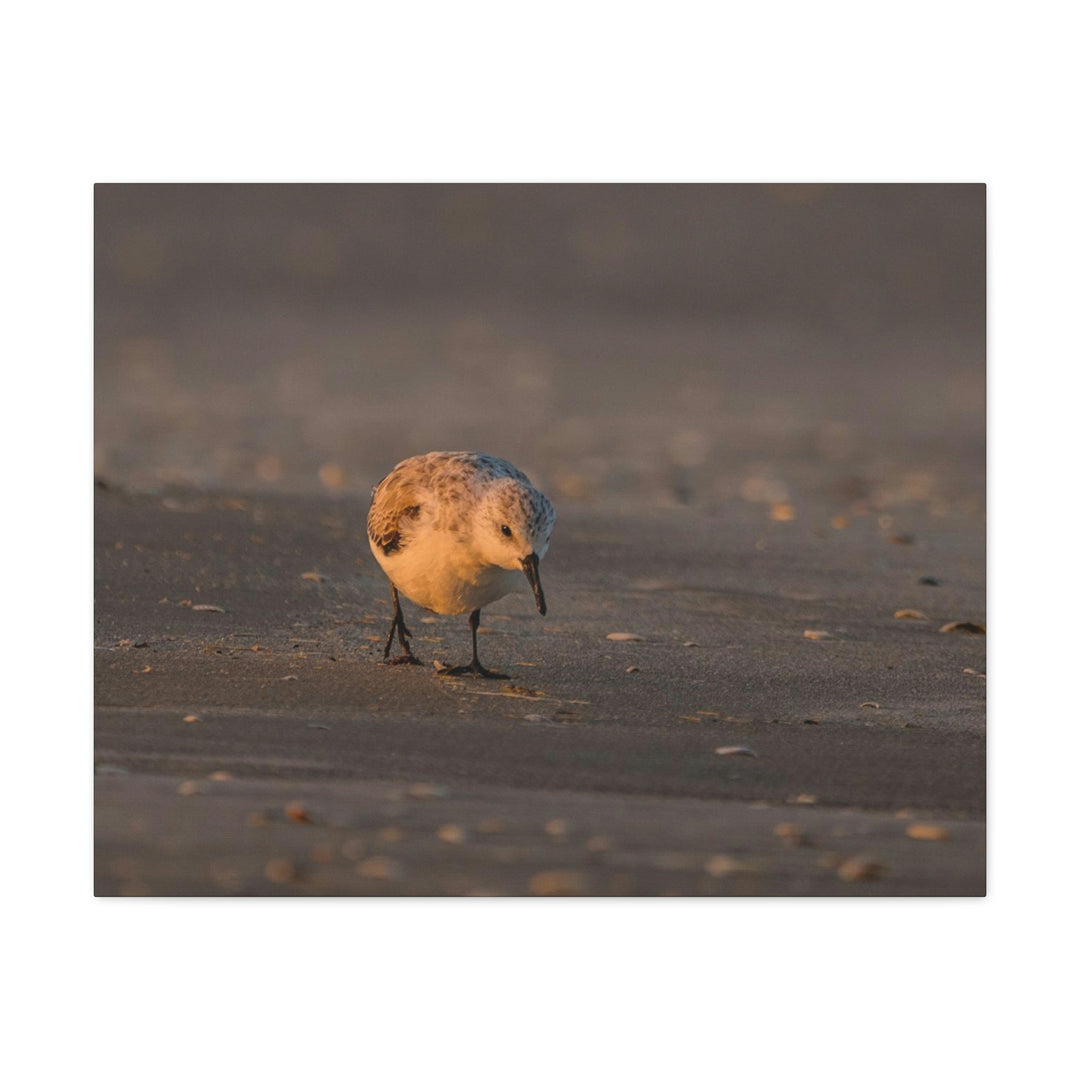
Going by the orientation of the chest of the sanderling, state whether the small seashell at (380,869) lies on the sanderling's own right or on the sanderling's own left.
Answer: on the sanderling's own right

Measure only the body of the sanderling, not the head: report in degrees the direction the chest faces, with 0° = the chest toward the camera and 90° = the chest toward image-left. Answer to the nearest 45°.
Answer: approximately 315°

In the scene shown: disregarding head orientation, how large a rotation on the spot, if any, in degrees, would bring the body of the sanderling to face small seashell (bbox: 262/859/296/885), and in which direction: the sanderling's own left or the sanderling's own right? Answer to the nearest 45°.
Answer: approximately 45° to the sanderling's own right

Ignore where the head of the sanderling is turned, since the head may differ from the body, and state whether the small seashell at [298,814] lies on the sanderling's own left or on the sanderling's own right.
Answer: on the sanderling's own right
